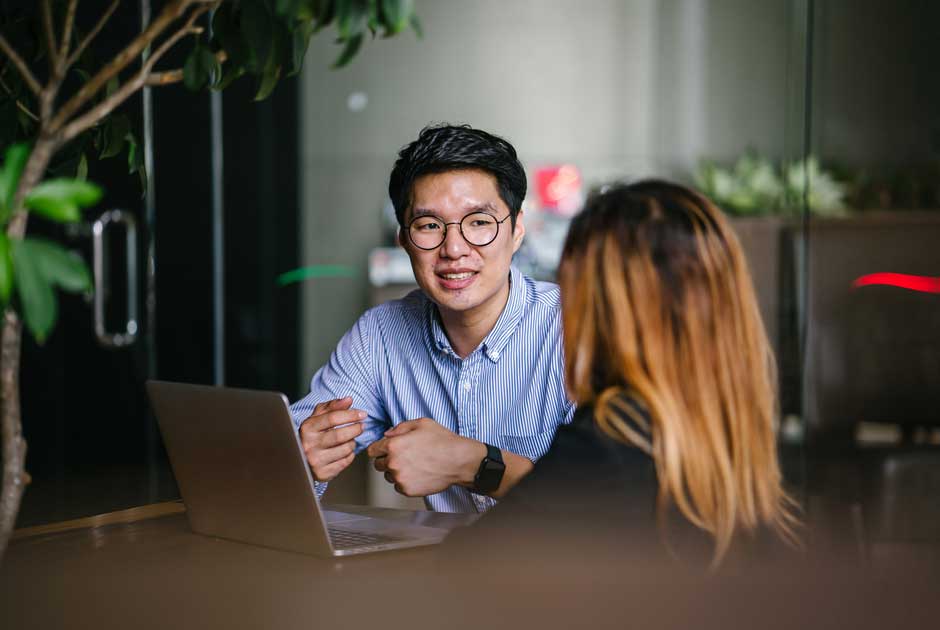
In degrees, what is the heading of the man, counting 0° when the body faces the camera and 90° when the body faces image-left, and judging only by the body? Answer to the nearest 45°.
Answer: approximately 0°

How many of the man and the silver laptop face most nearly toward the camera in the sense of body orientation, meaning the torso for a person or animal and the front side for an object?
1

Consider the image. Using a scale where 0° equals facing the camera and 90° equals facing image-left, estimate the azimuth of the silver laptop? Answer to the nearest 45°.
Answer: approximately 225°

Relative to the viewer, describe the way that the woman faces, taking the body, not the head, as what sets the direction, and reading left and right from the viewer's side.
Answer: facing away from the viewer and to the left of the viewer

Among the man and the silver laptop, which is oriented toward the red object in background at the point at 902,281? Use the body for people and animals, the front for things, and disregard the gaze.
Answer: the silver laptop

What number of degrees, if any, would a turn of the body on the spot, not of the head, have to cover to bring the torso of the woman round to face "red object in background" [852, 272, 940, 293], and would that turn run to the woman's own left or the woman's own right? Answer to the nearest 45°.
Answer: approximately 45° to the woman's own right

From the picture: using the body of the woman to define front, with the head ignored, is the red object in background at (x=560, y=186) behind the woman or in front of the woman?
in front

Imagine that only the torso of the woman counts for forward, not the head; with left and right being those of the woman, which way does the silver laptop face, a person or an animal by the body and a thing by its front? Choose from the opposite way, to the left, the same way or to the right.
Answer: to the right

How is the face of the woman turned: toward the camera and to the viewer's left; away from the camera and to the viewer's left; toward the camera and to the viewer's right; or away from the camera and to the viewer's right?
away from the camera and to the viewer's left

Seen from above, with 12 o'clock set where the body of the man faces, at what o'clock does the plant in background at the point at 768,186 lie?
The plant in background is roughly at 7 o'clock from the man.
